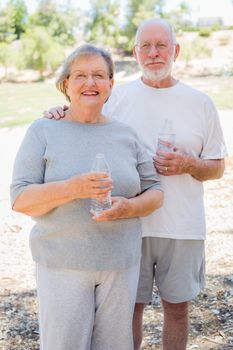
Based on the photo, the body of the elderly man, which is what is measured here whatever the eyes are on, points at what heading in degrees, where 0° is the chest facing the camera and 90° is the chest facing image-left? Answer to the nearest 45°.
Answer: approximately 0°

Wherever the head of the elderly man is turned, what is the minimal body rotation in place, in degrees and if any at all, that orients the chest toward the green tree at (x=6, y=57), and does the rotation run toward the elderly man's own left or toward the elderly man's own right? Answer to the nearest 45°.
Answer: approximately 180°

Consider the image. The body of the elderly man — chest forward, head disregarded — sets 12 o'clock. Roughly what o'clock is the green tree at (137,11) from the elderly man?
The green tree is roughly at 6 o'clock from the elderly man.

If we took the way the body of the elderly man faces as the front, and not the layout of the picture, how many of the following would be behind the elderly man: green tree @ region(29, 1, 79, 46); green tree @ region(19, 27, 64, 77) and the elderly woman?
2

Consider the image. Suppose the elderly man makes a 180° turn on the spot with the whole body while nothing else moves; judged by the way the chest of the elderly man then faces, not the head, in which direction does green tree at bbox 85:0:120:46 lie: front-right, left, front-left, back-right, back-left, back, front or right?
front

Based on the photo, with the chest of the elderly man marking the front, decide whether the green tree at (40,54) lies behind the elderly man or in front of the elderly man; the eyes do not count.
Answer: behind

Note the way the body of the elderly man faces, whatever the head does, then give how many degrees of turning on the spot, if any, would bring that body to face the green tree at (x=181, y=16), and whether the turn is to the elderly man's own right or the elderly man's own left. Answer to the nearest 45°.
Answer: approximately 180°

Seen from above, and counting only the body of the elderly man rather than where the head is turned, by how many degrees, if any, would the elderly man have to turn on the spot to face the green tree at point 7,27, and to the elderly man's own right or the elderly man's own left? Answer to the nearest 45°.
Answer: approximately 180°

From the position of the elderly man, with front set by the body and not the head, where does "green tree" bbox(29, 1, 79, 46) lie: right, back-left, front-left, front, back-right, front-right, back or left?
back
